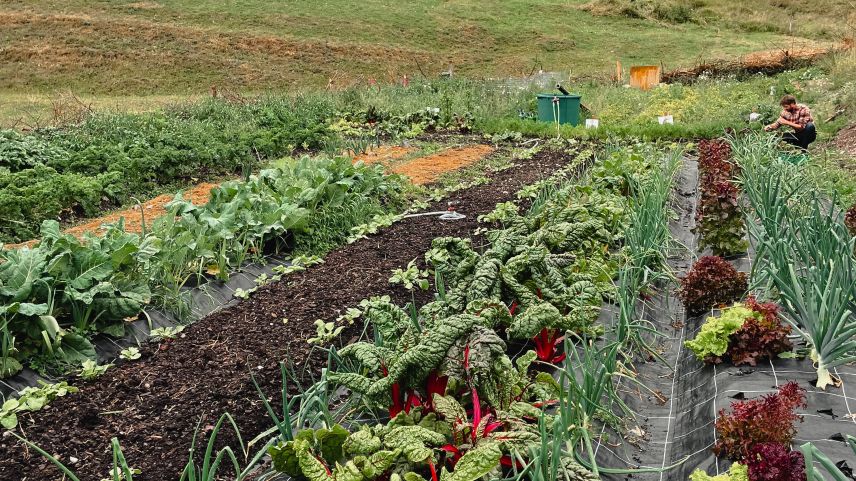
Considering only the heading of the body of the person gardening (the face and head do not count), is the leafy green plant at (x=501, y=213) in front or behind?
in front

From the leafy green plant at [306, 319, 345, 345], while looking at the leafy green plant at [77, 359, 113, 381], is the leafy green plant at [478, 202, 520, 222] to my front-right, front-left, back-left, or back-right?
back-right

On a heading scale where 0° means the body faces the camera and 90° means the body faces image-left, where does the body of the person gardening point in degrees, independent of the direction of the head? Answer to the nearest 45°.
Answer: approximately 45°

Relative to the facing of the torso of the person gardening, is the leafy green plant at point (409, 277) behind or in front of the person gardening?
in front

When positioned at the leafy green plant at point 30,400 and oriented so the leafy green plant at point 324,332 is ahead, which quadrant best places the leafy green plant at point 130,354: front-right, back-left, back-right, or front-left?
front-left

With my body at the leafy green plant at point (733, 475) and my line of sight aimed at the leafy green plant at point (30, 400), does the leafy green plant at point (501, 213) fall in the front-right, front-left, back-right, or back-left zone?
front-right

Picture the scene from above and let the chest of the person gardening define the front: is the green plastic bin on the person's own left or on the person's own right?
on the person's own right

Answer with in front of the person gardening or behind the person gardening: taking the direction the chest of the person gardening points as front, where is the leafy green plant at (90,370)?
in front

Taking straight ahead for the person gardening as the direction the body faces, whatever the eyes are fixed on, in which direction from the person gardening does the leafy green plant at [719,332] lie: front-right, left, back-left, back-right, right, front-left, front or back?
front-left

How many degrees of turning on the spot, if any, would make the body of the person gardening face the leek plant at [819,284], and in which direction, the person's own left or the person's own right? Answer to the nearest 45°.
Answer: approximately 45° to the person's own left

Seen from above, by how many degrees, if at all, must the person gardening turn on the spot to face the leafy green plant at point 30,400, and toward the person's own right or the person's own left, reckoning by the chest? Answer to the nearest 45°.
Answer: approximately 45° to the person's own left
